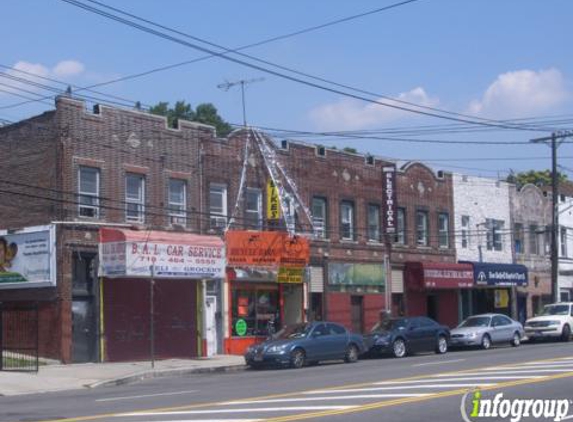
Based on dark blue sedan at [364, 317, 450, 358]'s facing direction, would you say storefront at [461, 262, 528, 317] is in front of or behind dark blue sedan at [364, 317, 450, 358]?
behind

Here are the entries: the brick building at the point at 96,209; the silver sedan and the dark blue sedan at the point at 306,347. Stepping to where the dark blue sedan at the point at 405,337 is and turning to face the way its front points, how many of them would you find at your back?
1

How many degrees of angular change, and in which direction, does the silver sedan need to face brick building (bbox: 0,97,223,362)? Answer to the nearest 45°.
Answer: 0° — it already faces it

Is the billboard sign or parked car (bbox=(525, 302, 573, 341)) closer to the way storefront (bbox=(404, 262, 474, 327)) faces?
the parked car

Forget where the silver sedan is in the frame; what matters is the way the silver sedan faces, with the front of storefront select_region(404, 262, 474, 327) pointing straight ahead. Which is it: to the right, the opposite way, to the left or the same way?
to the right

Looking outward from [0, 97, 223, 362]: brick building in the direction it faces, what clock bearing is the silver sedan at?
The silver sedan is roughly at 10 o'clock from the brick building.

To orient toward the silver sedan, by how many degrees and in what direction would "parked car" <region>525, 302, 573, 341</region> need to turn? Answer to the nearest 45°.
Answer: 0° — it already faces it

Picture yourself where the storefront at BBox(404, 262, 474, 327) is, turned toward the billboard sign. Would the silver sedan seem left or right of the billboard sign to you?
left

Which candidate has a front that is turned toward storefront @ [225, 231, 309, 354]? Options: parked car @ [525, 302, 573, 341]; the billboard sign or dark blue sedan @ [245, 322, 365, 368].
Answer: the parked car

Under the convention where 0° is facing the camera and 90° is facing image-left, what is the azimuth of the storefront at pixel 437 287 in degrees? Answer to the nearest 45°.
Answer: approximately 315°

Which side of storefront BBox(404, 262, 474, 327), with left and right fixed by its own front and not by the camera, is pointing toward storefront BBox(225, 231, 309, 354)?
right
